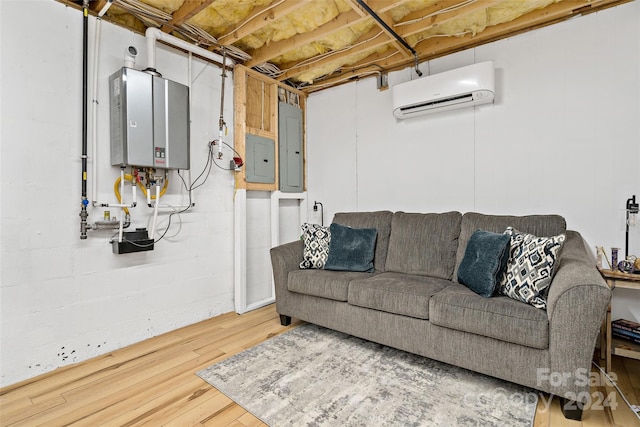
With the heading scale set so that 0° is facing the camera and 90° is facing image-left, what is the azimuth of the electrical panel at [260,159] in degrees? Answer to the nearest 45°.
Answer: approximately 315°

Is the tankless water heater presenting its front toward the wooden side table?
yes

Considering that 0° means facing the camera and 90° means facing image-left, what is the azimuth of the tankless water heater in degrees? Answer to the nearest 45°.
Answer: approximately 315°
